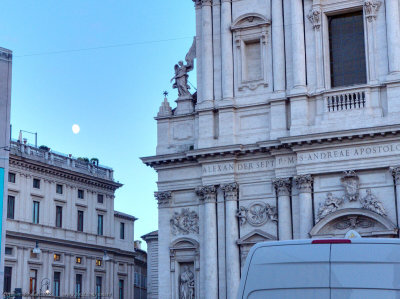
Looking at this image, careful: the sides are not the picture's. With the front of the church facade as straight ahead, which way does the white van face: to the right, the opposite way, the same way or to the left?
the opposite way

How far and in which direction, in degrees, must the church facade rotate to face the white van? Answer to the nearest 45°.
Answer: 0° — it already faces it

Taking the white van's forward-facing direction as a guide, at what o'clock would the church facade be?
The church facade is roughly at 12 o'clock from the white van.

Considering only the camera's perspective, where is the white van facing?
facing away from the viewer

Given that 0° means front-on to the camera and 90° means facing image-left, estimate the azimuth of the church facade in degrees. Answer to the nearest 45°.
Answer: approximately 0°

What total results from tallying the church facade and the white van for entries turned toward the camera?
1
